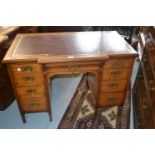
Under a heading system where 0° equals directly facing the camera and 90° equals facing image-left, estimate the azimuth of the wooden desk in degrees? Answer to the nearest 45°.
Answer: approximately 0°
